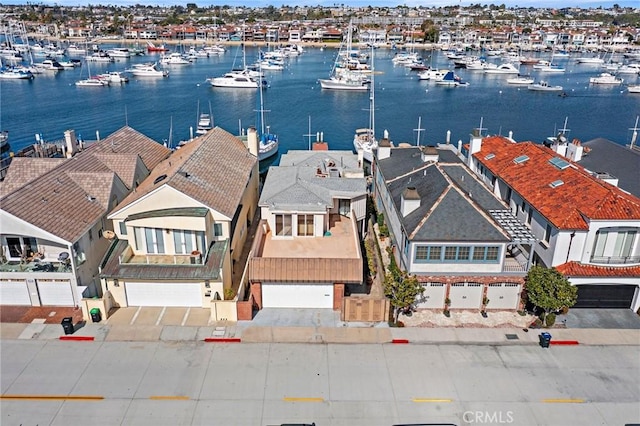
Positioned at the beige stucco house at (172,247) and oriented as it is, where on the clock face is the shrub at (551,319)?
The shrub is roughly at 10 o'clock from the beige stucco house.

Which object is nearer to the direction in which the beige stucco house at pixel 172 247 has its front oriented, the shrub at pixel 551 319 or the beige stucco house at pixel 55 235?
the shrub

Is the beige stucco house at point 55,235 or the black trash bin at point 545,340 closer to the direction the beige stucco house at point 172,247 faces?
the black trash bin

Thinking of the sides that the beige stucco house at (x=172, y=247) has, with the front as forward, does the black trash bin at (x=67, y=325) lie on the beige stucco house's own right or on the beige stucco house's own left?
on the beige stucco house's own right

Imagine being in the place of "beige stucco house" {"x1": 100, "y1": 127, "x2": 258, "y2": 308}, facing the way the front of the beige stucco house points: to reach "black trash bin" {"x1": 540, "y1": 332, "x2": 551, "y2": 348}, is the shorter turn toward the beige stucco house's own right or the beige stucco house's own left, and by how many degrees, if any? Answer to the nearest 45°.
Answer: approximately 45° to the beige stucco house's own left

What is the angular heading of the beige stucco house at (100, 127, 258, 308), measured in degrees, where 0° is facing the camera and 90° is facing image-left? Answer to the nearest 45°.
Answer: approximately 0°

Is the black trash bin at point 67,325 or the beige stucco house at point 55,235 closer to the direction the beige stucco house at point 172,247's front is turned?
the black trash bin

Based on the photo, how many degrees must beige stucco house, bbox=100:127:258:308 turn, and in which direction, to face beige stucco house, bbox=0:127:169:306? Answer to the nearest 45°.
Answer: approximately 90° to its right

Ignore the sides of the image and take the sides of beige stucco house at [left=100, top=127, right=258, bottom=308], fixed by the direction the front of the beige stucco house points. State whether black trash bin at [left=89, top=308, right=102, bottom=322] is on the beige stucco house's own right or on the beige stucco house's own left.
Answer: on the beige stucco house's own right

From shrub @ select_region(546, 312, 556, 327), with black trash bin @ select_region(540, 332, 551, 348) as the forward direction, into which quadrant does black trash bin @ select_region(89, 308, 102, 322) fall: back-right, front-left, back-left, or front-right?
front-right
